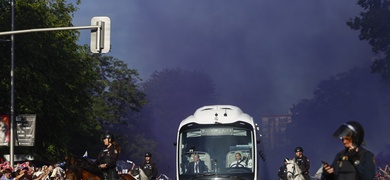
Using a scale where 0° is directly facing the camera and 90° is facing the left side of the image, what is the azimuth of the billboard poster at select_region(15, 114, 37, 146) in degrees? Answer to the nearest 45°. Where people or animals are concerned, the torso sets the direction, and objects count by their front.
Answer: approximately 0°

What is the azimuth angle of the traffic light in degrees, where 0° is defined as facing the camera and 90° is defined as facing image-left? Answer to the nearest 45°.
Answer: approximately 180°

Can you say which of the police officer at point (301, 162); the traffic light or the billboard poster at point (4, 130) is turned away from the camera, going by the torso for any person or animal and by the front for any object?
the traffic light

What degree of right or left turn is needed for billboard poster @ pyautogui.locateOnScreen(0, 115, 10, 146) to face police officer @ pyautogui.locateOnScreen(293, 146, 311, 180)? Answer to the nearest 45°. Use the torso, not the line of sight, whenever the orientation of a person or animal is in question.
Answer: approximately 45° to its left
